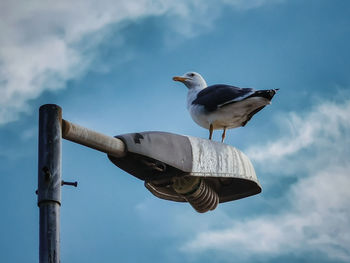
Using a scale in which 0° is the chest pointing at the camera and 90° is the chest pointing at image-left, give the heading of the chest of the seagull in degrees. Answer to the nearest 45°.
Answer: approximately 90°
